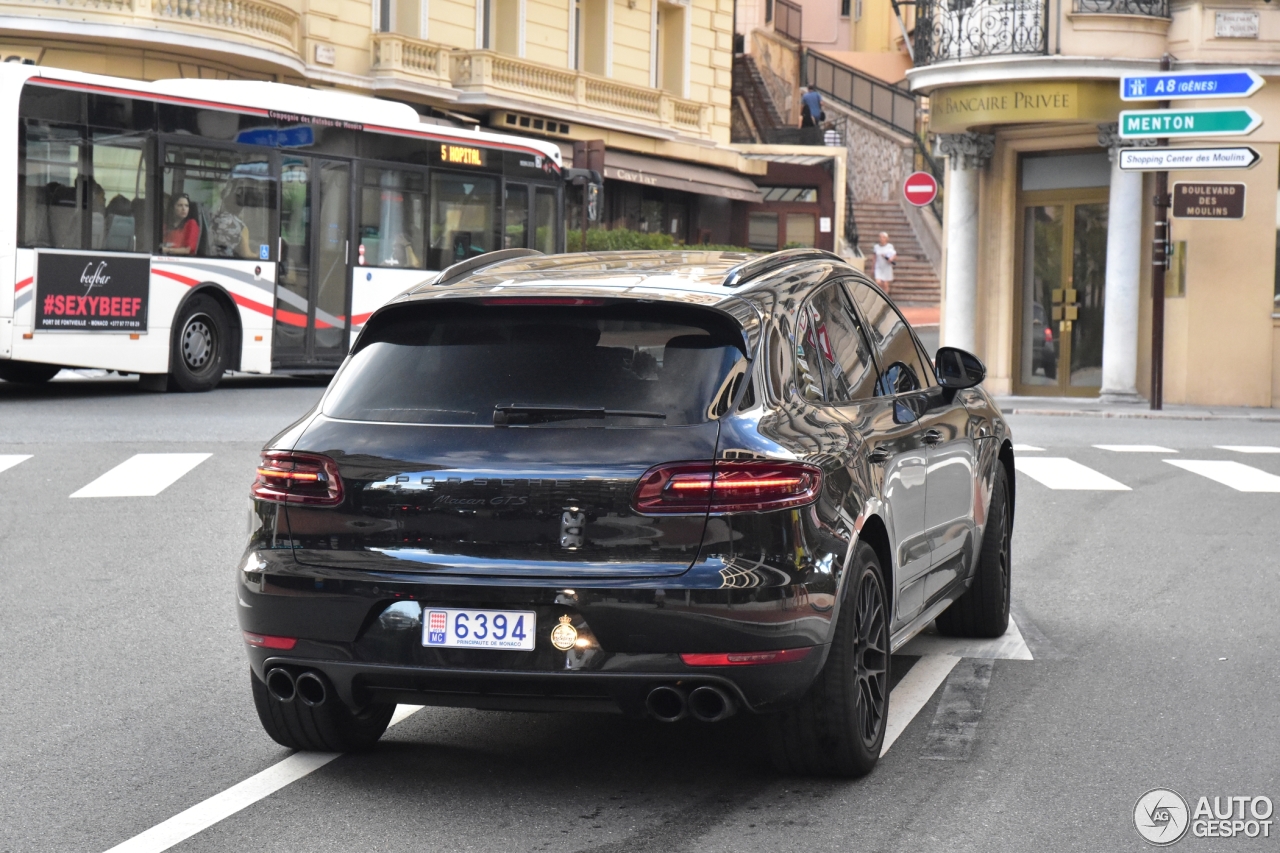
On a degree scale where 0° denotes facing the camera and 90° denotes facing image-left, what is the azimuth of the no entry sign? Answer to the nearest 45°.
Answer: approximately 0°

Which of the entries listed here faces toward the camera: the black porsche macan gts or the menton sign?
the menton sign

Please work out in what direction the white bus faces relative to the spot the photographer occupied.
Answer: facing away from the viewer and to the right of the viewer

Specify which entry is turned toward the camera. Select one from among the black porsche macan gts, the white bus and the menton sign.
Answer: the menton sign

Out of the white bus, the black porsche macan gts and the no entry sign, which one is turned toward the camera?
the no entry sign

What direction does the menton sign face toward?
toward the camera

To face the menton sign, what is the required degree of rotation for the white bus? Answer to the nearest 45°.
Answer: approximately 45° to its right

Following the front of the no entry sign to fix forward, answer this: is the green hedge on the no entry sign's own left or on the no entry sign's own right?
on the no entry sign's own right

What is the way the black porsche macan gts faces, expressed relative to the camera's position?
facing away from the viewer and to the right of the viewer

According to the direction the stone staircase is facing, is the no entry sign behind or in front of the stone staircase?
in front

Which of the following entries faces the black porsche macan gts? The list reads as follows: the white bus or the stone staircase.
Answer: the stone staircase

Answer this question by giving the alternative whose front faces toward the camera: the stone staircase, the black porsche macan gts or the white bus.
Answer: the stone staircase

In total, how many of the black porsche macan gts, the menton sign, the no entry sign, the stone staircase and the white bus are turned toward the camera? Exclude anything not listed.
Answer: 3

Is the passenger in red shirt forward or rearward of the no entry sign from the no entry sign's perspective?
forward

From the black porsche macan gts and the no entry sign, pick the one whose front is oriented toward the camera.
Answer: the no entry sign

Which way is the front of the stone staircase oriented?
toward the camera

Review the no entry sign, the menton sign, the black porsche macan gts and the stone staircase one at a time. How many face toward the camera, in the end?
3

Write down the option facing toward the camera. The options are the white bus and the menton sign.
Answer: the menton sign
